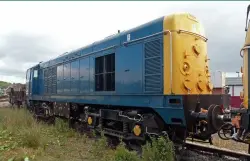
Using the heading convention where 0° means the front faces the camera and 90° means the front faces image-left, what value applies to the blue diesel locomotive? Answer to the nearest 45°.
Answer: approximately 315°
